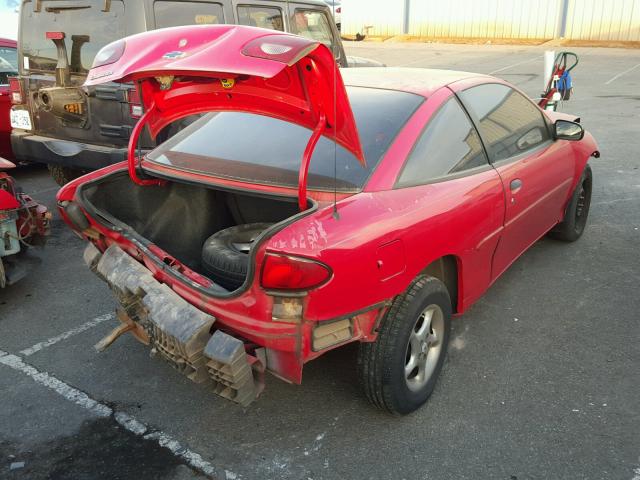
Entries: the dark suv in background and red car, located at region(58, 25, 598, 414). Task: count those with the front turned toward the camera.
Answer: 0

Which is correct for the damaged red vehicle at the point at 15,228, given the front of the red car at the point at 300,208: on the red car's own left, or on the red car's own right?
on the red car's own left

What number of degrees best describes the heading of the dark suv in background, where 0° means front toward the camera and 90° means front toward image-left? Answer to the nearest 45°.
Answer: approximately 225°

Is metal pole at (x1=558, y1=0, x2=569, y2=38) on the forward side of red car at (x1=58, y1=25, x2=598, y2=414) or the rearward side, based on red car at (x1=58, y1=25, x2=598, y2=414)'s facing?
on the forward side

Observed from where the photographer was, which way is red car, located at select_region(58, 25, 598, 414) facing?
facing away from the viewer and to the right of the viewer

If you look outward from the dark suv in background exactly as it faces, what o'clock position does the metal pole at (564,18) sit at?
The metal pole is roughly at 12 o'clock from the dark suv in background.

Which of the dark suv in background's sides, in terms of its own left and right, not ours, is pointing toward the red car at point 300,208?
right

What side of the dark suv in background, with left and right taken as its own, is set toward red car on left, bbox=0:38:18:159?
left

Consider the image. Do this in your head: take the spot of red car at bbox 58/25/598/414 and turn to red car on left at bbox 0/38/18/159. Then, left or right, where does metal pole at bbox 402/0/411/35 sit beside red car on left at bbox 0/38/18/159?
right

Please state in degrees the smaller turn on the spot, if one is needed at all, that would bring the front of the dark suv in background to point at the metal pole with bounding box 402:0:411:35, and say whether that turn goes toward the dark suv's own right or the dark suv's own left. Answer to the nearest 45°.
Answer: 0° — it already faces it

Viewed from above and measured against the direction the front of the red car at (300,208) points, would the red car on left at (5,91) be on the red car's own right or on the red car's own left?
on the red car's own left
